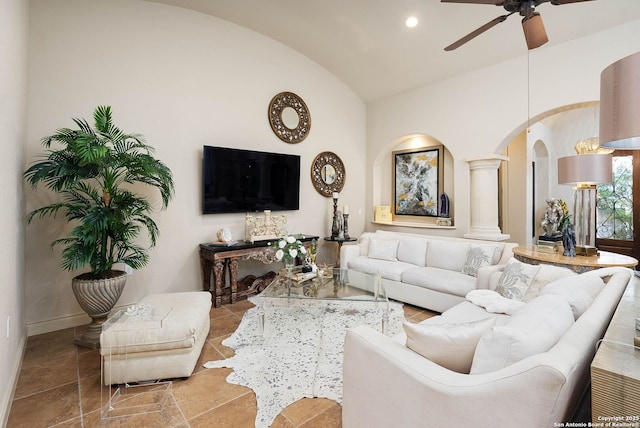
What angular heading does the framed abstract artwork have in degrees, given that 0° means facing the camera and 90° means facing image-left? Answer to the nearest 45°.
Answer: approximately 45°

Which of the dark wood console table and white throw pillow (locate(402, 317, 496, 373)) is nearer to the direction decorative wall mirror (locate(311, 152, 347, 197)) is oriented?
the white throw pillow

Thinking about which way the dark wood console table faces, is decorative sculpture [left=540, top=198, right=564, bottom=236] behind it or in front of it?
in front

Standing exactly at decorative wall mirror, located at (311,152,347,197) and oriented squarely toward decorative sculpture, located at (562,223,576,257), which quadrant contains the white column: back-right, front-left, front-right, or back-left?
front-left

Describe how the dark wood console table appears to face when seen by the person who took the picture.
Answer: facing the viewer and to the right of the viewer

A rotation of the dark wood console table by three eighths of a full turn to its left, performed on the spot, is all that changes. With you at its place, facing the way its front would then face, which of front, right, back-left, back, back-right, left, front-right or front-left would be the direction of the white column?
right

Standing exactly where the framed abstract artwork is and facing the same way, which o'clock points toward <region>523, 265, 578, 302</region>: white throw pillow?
The white throw pillow is roughly at 10 o'clock from the framed abstract artwork.

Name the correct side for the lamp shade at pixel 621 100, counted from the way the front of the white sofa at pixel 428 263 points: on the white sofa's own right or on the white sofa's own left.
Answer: on the white sofa's own left

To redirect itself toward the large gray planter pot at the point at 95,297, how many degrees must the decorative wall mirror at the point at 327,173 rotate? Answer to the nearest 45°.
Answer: approximately 90° to its right

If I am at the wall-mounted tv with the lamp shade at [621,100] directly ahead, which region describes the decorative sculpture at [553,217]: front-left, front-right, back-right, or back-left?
front-left

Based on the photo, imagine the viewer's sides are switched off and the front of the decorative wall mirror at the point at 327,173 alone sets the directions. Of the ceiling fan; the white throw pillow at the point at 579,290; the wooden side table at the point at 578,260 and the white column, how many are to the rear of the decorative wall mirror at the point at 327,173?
0

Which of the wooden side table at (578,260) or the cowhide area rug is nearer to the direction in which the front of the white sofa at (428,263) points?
the cowhide area rug

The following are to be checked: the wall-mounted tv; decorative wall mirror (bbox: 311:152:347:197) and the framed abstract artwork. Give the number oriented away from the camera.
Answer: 0

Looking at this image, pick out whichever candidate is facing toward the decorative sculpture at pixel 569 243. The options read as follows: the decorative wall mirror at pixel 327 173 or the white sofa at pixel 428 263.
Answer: the decorative wall mirror

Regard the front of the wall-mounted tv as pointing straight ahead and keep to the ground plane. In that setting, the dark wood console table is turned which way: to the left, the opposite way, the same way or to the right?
the same way

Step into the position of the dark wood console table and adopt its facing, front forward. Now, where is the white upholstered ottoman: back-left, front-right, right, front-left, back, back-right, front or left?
front-right

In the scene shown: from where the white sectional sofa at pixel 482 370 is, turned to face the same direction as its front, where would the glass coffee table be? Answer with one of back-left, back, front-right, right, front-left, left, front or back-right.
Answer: front

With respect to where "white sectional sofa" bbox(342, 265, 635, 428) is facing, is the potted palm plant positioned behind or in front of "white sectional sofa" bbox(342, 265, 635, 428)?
in front

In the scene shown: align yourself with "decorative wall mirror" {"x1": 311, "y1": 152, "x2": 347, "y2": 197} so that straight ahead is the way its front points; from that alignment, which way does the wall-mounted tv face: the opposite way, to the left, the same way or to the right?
the same way

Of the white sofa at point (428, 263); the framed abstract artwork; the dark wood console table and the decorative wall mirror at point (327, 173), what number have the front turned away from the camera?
0

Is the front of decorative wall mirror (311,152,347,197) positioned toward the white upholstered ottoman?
no

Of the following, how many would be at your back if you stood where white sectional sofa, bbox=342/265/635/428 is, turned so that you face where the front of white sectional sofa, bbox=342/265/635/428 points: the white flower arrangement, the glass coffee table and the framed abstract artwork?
0

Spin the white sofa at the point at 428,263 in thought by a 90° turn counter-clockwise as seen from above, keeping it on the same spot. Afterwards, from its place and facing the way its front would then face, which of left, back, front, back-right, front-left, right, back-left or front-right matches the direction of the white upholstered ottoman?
right
